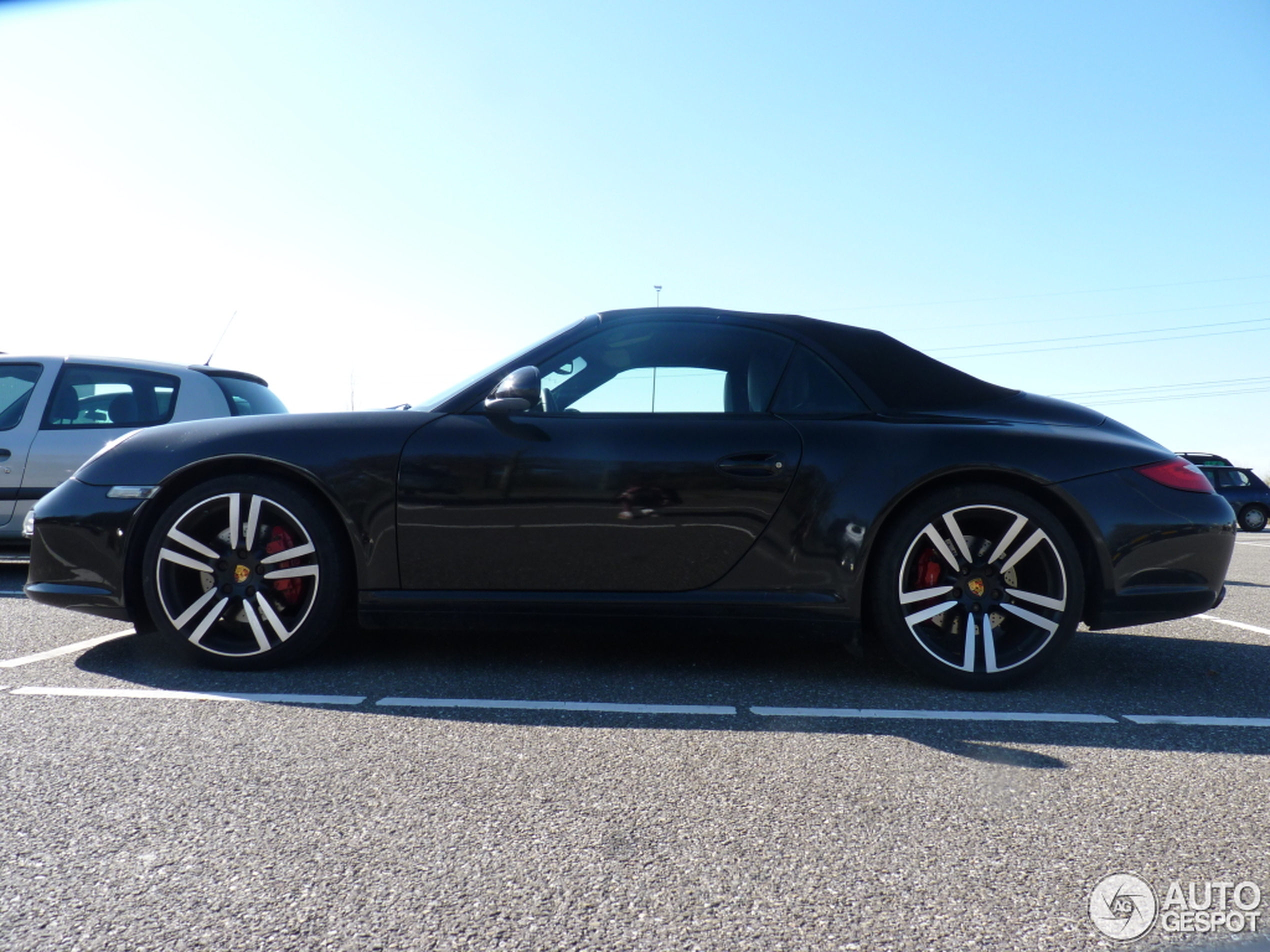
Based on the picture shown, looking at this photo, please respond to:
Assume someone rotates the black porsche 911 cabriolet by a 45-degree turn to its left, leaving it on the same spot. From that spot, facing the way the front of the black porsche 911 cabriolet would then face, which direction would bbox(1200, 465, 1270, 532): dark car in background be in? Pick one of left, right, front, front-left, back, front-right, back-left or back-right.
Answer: back

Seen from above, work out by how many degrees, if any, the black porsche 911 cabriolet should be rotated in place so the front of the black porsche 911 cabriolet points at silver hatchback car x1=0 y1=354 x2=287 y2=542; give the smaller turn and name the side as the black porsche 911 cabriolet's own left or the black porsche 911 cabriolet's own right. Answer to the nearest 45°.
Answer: approximately 45° to the black porsche 911 cabriolet's own right

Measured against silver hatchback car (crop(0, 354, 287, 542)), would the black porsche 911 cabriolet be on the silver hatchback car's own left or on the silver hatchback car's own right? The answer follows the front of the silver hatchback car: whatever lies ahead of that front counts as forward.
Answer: on the silver hatchback car's own left

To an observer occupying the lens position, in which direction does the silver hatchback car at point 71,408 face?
facing to the left of the viewer

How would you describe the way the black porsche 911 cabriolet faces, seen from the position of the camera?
facing to the left of the viewer

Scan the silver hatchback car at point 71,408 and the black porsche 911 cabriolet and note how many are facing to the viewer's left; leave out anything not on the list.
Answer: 2
